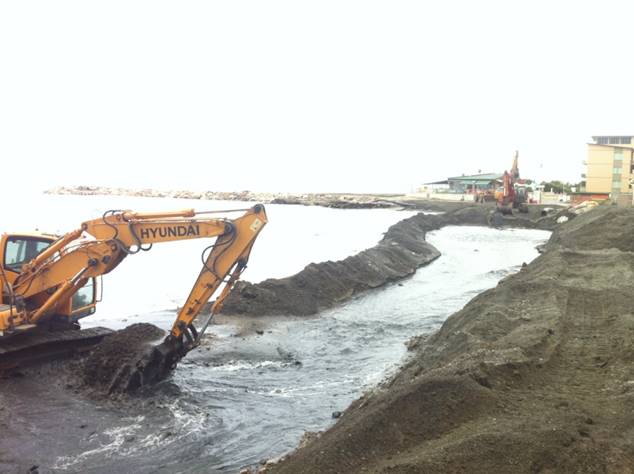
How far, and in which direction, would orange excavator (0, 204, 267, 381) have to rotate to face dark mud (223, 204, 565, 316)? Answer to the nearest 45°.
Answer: approximately 45° to its left

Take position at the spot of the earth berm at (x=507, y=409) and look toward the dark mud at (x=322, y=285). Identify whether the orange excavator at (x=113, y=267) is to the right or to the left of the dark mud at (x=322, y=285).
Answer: left

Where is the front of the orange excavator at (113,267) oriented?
to the viewer's right
